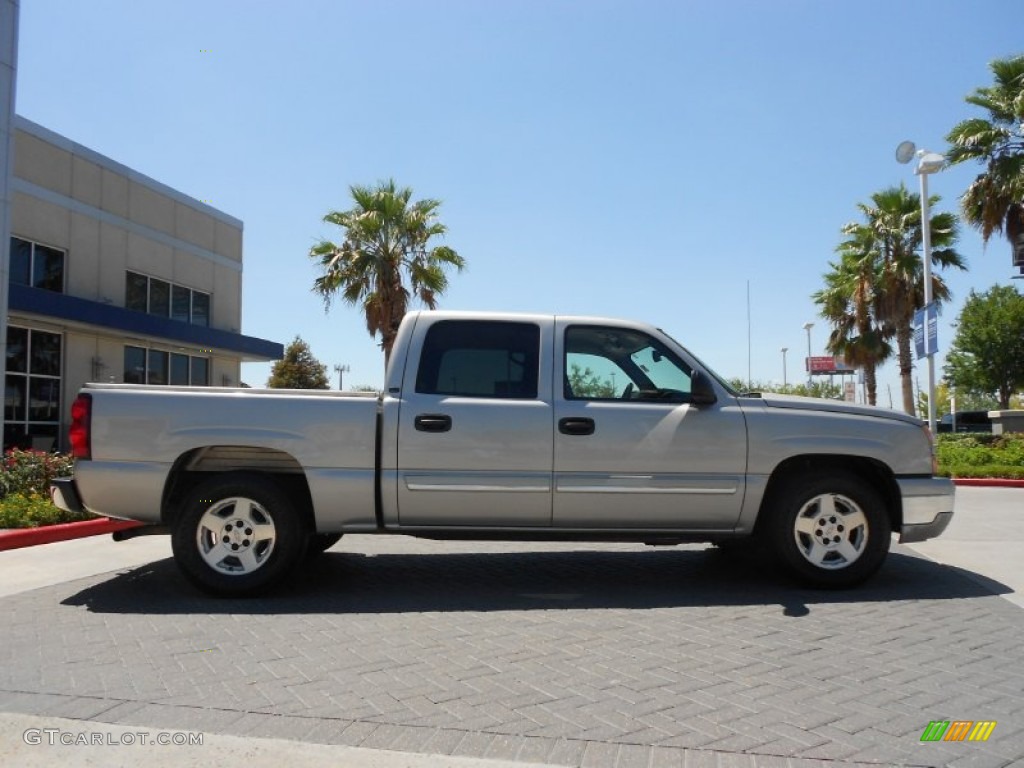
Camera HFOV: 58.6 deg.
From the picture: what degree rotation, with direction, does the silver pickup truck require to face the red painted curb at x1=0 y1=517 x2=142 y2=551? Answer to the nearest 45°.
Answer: approximately 135° to its left

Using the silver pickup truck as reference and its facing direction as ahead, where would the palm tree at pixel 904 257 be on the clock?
The palm tree is roughly at 10 o'clock from the silver pickup truck.

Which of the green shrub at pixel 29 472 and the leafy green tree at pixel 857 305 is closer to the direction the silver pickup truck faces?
the leafy green tree

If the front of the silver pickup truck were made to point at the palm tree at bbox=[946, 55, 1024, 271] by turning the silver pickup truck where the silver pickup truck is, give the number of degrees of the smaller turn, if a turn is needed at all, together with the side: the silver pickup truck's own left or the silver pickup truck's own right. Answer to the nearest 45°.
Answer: approximately 45° to the silver pickup truck's own left

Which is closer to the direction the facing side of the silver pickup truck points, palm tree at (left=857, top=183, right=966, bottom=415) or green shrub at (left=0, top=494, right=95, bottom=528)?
the palm tree

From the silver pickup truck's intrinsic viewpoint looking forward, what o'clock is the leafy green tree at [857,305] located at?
The leafy green tree is roughly at 10 o'clock from the silver pickup truck.

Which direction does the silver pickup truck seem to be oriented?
to the viewer's right

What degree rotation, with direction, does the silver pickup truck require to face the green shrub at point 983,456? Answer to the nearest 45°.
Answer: approximately 45° to its left

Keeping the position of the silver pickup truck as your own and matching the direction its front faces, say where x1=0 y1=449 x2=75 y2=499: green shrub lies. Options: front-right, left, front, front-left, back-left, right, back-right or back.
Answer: back-left

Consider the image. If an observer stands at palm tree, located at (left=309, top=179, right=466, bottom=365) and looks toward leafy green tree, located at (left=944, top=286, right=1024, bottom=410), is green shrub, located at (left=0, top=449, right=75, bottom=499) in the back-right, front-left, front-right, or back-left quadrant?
back-right

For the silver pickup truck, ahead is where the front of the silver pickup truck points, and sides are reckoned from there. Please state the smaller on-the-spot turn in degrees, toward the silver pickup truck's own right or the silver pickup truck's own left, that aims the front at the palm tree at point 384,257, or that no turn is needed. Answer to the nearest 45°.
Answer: approximately 90° to the silver pickup truck's own left

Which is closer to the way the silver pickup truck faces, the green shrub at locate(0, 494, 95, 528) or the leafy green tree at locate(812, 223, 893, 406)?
the leafy green tree
